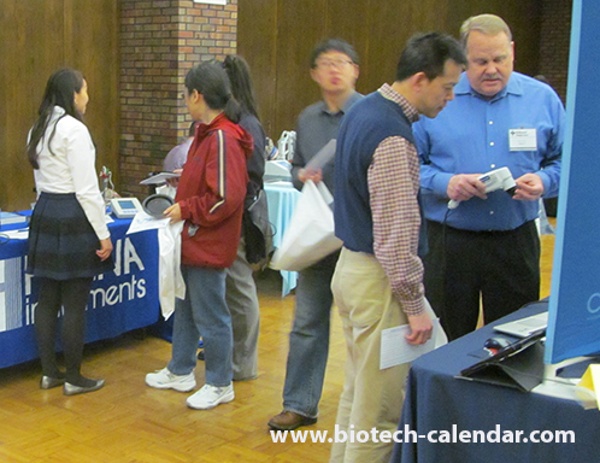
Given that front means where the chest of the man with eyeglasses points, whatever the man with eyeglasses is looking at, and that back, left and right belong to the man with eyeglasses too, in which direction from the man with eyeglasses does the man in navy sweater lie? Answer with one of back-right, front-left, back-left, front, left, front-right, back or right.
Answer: front

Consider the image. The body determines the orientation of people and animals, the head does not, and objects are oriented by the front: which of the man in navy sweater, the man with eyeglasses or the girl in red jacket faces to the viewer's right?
the man in navy sweater

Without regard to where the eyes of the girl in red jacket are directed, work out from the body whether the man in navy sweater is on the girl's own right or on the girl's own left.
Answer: on the girl's own left

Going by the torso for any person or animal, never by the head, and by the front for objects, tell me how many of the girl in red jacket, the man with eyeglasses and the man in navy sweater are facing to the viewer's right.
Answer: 1

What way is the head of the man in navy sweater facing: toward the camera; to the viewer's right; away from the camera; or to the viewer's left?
to the viewer's right

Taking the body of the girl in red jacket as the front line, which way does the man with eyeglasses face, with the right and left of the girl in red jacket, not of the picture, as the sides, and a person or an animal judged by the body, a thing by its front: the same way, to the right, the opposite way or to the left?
to the left

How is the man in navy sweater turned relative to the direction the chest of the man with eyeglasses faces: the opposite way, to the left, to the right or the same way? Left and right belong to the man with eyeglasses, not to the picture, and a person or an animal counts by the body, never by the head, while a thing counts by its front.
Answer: to the left

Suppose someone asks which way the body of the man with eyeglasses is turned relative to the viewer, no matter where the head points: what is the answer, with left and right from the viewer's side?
facing the viewer

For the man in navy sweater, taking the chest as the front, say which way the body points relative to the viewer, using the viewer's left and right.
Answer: facing to the right of the viewer

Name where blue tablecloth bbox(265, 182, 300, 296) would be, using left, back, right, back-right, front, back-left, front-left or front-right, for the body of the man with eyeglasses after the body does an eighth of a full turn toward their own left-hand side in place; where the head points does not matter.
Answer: back-left

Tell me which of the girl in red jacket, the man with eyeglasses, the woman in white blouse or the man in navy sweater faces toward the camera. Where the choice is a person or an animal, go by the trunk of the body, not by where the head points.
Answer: the man with eyeglasses

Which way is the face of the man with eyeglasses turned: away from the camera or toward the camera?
toward the camera

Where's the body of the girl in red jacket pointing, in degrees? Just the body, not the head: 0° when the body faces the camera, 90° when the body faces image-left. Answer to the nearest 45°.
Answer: approximately 90°
